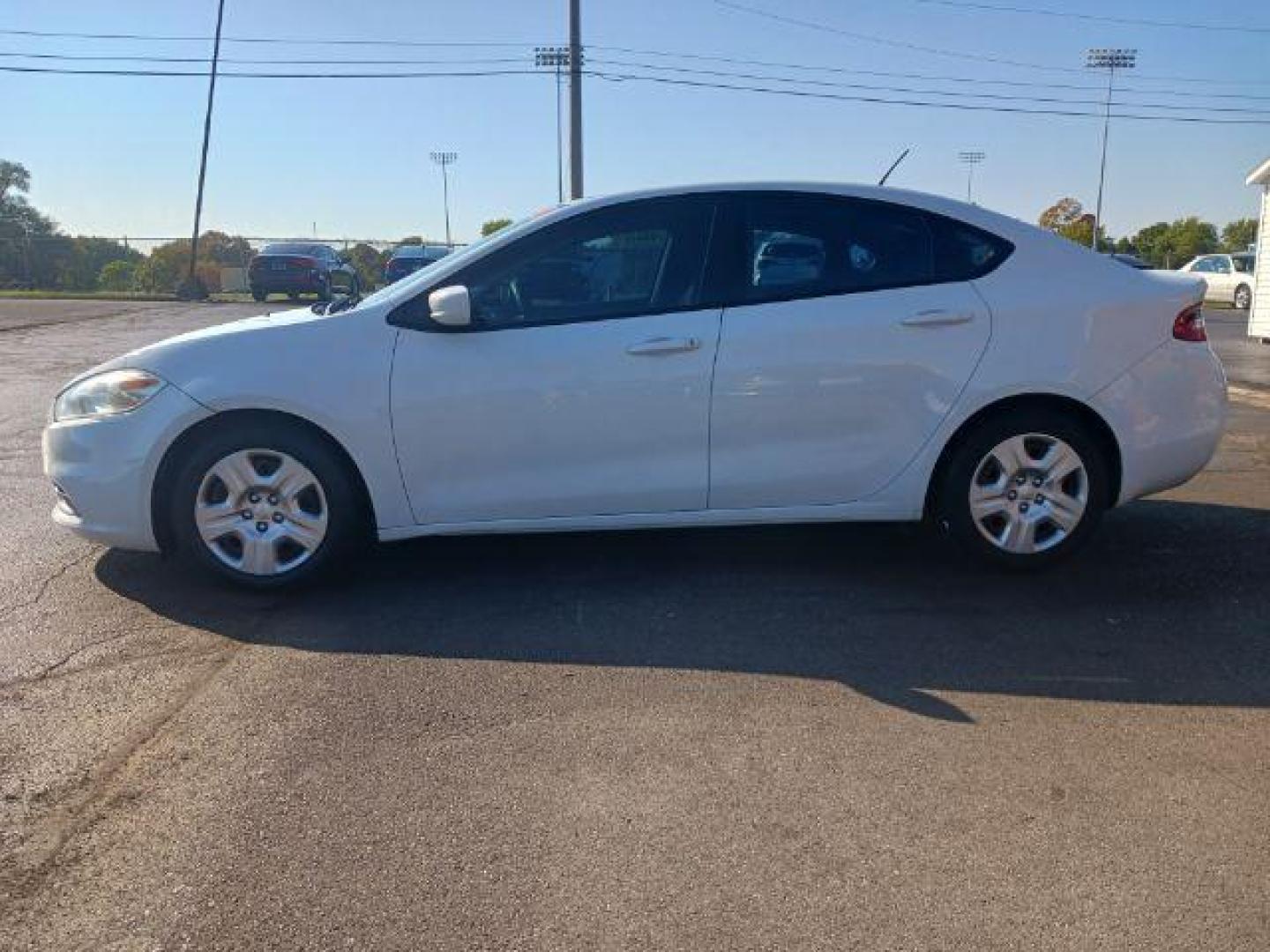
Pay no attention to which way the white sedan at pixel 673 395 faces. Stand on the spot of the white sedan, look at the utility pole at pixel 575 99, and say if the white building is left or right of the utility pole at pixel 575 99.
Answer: right

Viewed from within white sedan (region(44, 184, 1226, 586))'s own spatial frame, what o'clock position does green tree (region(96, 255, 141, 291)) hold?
The green tree is roughly at 2 o'clock from the white sedan.

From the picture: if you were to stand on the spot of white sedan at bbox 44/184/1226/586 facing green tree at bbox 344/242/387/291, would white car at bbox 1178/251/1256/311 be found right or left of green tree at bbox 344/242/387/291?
right

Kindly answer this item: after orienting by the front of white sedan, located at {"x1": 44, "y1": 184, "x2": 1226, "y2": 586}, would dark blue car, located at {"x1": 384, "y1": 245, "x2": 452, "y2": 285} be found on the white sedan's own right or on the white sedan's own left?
on the white sedan's own right

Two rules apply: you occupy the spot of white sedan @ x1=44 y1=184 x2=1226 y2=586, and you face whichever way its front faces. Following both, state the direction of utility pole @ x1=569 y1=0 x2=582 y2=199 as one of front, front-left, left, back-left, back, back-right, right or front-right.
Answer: right

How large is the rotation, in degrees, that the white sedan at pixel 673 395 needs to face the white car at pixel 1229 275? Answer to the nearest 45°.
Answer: approximately 135° to its right

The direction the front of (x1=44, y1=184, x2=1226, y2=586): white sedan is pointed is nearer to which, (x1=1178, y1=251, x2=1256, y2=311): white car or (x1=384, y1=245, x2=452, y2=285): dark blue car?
the dark blue car

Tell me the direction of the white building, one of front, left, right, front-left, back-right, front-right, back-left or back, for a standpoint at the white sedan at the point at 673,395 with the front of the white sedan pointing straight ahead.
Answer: back-right

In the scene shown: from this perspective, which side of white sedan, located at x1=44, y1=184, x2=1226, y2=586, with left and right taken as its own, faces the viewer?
left

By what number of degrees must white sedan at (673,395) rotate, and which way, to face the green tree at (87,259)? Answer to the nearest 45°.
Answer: approximately 45° to its right
